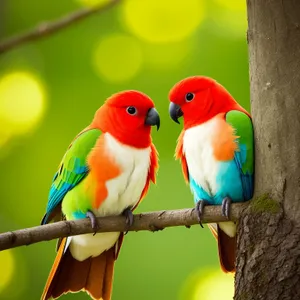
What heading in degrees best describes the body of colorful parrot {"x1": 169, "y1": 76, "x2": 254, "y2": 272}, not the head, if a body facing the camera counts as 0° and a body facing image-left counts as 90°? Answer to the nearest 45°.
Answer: approximately 45°

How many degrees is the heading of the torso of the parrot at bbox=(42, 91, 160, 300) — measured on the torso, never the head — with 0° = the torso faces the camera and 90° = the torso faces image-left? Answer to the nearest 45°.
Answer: approximately 315°

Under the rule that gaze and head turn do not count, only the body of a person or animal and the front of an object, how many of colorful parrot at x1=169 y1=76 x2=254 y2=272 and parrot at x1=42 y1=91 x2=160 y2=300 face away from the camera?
0

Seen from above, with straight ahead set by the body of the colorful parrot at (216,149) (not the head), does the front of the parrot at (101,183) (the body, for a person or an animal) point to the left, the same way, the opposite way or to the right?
to the left

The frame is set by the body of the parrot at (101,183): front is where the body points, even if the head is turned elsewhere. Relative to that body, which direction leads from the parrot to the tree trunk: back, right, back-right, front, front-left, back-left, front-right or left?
front
